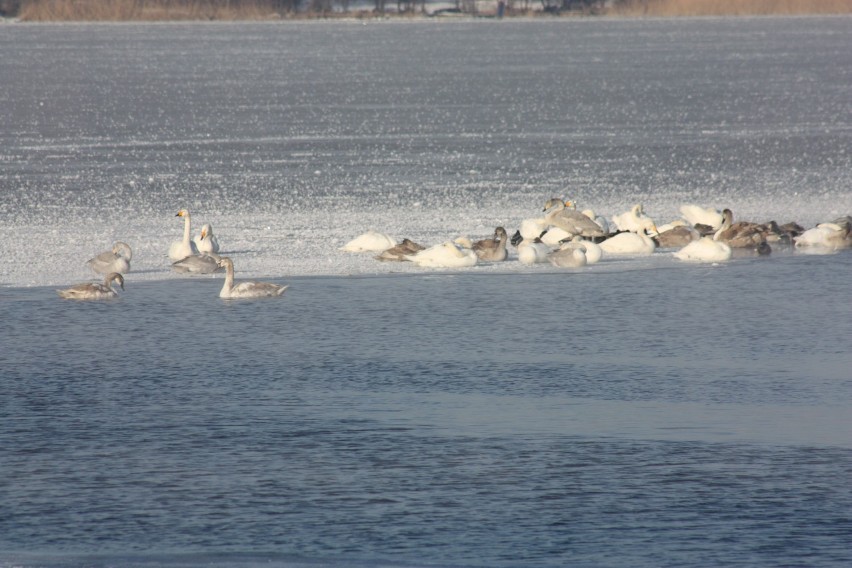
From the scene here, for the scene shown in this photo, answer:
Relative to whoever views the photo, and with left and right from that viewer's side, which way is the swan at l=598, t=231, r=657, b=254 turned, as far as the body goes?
facing to the right of the viewer

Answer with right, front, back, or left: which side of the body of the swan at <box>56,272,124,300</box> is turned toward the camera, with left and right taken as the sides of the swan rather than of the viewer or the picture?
right

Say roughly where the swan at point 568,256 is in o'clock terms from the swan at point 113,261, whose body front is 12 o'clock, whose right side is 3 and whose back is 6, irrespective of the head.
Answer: the swan at point 568,256 is roughly at 12 o'clock from the swan at point 113,261.

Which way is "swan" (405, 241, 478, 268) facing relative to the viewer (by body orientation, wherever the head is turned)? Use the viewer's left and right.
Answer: facing to the right of the viewer

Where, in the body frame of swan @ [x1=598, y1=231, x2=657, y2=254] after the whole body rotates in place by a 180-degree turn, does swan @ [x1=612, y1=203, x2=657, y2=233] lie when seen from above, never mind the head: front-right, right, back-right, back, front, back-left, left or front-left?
right

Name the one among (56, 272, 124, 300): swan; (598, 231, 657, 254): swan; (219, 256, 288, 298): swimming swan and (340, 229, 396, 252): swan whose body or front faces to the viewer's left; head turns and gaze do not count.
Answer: the swimming swan

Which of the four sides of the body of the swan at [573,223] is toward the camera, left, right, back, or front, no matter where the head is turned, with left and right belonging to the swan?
left

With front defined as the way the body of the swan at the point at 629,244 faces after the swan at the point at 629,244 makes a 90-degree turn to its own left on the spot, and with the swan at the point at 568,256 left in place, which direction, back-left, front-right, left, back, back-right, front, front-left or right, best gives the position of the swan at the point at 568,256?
back-left

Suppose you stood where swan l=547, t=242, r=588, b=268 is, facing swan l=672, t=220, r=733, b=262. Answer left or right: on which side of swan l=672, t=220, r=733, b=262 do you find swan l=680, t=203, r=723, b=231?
left

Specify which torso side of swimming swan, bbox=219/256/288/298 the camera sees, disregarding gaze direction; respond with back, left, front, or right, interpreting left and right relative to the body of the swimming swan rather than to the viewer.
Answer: left

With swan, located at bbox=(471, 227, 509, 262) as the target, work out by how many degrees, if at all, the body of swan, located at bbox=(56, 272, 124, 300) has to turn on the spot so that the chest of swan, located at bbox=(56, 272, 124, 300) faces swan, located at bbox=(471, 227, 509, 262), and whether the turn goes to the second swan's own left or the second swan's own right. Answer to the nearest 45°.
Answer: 0° — it already faces it
